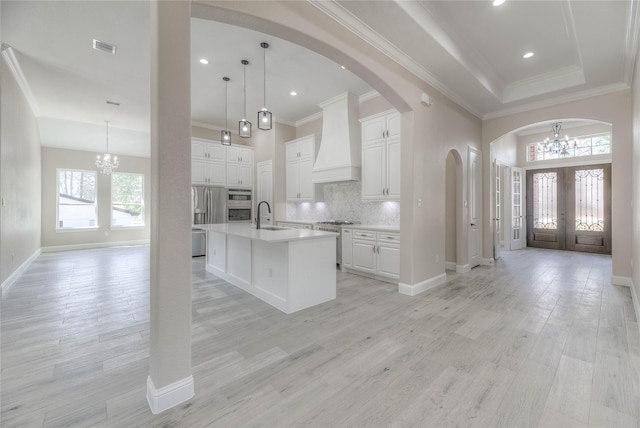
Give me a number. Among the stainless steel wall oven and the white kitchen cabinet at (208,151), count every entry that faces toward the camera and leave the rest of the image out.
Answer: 2

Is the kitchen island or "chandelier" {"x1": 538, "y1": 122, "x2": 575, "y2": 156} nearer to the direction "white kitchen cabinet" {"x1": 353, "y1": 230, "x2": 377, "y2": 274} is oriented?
the kitchen island

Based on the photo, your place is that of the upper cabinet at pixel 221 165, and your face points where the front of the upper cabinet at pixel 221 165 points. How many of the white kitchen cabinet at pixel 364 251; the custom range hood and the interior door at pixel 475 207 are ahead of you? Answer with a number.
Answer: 3

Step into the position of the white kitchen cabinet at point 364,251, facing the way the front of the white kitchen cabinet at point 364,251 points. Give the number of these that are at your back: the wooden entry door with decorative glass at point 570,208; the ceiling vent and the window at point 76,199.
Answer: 1

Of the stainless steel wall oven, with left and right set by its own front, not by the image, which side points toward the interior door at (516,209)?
left

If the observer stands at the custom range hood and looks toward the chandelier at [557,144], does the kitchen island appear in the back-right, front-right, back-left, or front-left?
back-right

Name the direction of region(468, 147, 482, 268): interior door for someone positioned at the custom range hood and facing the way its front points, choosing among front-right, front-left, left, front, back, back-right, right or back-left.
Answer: back-left

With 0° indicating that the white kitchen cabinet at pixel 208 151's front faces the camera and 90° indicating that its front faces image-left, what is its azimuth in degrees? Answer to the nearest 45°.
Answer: approximately 0°

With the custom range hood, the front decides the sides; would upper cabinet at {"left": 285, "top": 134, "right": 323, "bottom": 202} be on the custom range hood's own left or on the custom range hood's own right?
on the custom range hood's own right
